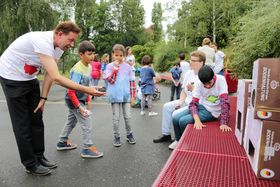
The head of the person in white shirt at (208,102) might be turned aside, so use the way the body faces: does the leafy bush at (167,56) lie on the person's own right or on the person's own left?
on the person's own right

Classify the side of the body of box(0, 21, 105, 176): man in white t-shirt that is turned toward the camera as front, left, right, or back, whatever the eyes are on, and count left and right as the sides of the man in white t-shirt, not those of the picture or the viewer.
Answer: right

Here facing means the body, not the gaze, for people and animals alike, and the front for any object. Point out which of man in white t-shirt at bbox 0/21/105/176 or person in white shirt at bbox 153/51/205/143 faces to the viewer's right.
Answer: the man in white t-shirt

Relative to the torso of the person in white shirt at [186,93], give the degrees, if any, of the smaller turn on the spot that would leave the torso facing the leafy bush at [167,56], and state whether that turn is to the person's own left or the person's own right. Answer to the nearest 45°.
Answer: approximately 90° to the person's own right

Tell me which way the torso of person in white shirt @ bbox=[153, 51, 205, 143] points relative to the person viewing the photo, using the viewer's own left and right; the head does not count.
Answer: facing to the left of the viewer

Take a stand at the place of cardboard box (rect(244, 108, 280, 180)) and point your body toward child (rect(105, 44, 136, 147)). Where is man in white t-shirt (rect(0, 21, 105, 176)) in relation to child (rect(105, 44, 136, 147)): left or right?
left

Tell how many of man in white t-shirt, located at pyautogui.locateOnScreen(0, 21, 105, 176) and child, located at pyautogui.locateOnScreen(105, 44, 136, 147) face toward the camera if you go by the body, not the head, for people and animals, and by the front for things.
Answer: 1

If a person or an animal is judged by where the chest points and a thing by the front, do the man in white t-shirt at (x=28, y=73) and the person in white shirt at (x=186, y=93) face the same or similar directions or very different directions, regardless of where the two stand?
very different directions

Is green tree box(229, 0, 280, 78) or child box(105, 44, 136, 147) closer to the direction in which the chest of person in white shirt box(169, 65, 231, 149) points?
the child

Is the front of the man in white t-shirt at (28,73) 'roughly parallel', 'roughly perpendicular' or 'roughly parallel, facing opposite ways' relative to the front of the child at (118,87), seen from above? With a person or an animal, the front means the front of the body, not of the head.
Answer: roughly perpendicular

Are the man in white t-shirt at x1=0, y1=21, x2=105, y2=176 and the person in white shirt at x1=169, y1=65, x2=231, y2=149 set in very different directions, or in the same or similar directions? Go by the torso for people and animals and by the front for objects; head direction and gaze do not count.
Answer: very different directions
